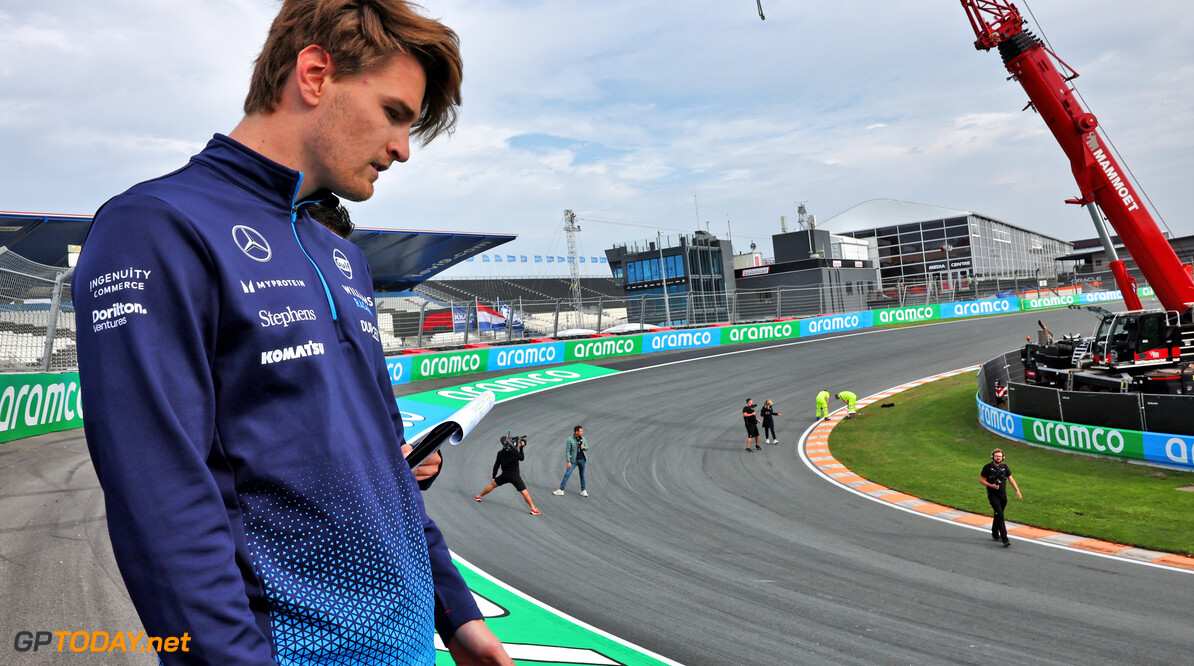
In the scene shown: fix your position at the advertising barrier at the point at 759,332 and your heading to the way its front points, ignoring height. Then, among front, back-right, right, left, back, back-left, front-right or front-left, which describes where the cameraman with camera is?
front-right

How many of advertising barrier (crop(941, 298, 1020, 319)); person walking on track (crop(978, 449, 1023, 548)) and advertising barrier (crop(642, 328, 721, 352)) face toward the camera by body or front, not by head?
3

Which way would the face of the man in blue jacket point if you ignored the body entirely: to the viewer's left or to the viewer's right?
to the viewer's right

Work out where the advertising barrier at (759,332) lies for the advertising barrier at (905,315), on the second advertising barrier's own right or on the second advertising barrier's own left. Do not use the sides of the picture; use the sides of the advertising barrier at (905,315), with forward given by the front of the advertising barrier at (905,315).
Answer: on the second advertising barrier's own right

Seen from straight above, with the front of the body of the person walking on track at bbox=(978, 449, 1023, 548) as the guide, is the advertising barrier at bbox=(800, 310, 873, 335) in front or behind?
behind

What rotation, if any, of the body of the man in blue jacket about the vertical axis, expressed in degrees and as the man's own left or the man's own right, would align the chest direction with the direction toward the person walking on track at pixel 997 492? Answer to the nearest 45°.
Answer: approximately 90° to the man's own left

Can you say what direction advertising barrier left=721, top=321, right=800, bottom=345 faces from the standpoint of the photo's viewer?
facing the viewer and to the right of the viewer

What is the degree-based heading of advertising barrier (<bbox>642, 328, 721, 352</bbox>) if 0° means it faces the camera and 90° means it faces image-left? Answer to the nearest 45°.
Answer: approximately 0°

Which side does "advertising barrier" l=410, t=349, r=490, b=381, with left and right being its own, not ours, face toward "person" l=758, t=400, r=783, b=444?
front

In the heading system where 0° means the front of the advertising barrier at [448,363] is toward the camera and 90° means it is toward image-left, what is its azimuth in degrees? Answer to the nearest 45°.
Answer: approximately 315°

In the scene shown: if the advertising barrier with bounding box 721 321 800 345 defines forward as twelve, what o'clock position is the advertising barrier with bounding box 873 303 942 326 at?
the advertising barrier with bounding box 873 303 942 326 is roughly at 9 o'clock from the advertising barrier with bounding box 721 321 800 345.

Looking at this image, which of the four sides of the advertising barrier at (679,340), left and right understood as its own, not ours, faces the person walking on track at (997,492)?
front

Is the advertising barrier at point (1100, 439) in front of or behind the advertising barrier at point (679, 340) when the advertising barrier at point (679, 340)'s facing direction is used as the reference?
in front

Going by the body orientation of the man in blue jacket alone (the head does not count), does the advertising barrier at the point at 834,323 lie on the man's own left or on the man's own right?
on the man's own left

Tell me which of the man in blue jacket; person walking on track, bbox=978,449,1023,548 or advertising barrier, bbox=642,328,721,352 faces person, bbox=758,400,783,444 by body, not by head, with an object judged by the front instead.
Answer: the advertising barrier

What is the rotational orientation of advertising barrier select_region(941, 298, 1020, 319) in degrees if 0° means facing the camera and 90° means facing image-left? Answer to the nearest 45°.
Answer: approximately 0°
